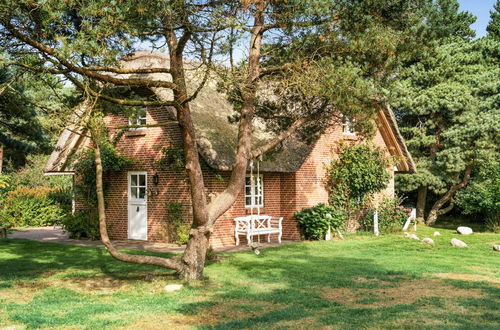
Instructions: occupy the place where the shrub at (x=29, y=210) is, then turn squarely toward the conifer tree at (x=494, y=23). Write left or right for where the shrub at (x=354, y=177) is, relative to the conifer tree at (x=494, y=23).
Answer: right

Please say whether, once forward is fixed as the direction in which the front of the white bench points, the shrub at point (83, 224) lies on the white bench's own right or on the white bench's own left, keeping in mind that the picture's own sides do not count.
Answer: on the white bench's own right

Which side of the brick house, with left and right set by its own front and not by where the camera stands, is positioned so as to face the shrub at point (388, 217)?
left

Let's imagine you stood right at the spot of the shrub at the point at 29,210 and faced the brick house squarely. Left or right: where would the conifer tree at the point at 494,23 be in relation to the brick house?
left

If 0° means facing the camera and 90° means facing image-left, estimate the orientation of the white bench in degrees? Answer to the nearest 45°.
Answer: approximately 0°

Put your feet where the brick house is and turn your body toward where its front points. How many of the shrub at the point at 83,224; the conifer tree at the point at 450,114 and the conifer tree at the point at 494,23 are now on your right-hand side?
1

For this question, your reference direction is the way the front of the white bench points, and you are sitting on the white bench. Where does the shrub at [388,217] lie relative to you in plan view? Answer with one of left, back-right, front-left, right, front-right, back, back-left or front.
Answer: back-left

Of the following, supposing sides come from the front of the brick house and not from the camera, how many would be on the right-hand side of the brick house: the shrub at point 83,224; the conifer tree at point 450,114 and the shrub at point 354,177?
1

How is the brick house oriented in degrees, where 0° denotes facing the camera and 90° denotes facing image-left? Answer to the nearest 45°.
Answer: approximately 0°

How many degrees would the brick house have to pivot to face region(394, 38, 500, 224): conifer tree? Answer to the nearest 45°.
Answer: approximately 135° to its left

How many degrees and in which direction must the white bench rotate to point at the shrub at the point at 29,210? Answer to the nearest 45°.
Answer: approximately 135° to its right

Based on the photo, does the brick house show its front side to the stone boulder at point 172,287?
yes

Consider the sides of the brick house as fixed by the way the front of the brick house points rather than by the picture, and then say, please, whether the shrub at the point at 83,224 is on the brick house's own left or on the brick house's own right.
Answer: on the brick house's own right
